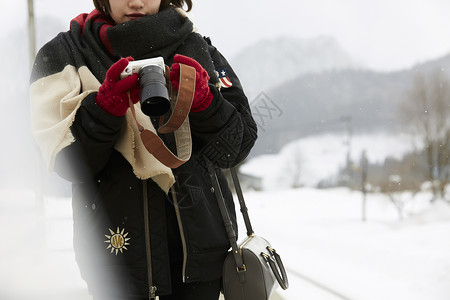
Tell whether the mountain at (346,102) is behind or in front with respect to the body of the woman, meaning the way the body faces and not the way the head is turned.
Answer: behind

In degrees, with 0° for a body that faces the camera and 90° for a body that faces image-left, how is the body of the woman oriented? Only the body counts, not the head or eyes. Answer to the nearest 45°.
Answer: approximately 0°

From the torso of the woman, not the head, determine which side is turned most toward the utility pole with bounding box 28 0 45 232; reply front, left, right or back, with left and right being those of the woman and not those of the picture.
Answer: back

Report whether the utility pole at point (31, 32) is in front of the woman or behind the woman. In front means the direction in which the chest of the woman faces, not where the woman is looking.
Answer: behind

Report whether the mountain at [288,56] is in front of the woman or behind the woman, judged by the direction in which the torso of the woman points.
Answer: behind

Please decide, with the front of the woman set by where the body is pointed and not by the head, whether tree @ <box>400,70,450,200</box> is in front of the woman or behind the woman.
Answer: behind

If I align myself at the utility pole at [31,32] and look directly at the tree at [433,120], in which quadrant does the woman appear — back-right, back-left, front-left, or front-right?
back-right
